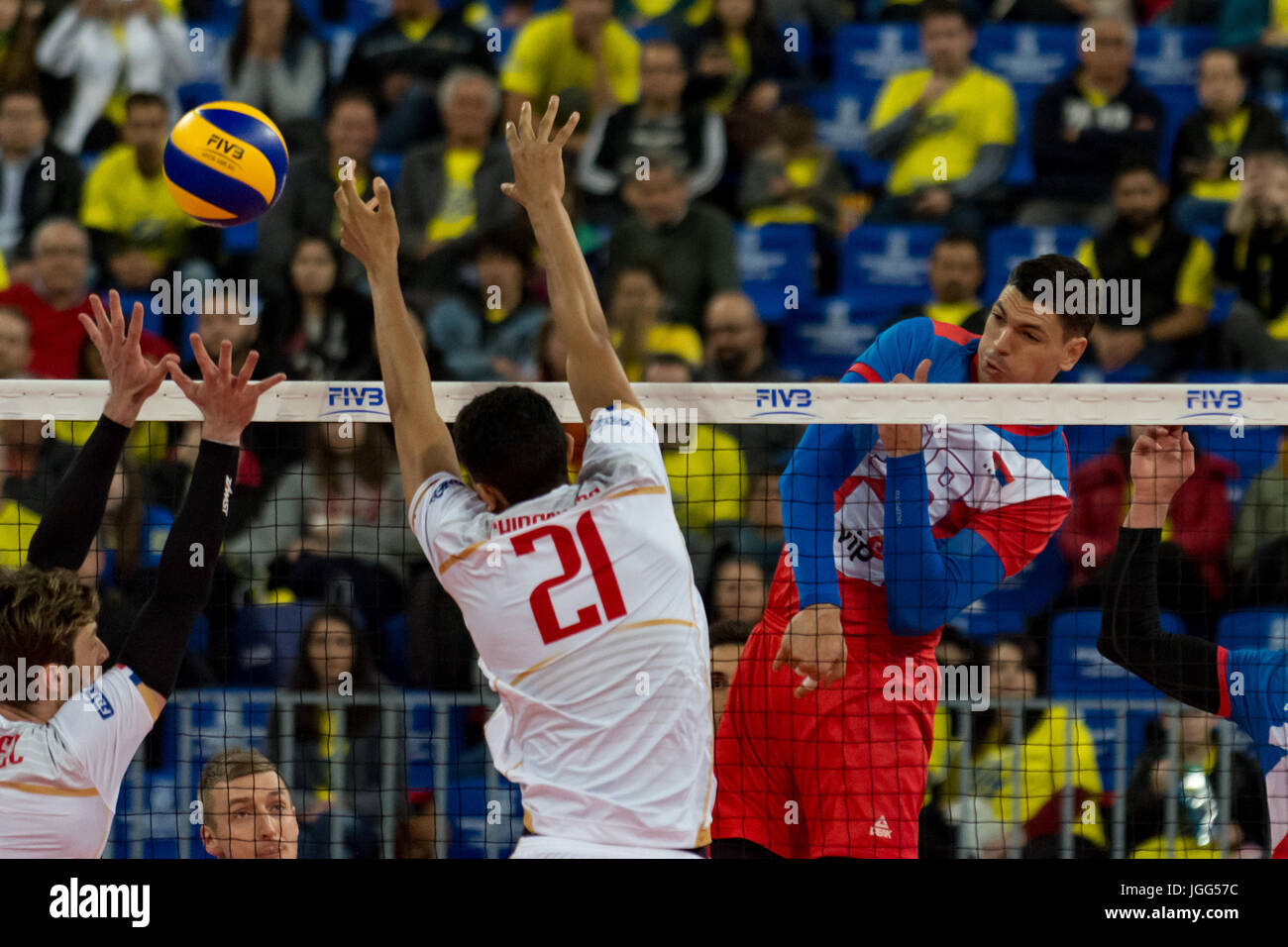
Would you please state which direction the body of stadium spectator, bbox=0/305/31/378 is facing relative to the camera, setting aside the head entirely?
toward the camera

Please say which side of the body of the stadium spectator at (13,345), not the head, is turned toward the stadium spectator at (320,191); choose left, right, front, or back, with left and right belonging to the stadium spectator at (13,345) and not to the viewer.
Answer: left

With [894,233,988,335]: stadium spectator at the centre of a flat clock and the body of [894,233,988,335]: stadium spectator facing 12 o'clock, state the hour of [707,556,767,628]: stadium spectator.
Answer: [707,556,767,628]: stadium spectator is roughly at 1 o'clock from [894,233,988,335]: stadium spectator.

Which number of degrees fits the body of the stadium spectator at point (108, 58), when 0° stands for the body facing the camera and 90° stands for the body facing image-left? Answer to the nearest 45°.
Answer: approximately 0°

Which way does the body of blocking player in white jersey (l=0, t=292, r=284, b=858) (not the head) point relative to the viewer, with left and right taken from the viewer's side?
facing away from the viewer and to the right of the viewer

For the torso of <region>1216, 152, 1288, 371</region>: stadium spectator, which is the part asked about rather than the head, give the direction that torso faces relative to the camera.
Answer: toward the camera

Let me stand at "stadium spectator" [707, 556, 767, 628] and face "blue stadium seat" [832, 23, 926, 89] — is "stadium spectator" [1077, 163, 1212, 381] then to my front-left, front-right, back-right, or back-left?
front-right

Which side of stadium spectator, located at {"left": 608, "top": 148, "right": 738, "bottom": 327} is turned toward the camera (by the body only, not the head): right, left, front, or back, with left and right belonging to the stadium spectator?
front

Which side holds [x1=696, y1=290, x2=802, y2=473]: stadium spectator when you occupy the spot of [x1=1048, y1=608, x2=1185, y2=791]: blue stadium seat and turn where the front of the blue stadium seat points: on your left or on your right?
on your right

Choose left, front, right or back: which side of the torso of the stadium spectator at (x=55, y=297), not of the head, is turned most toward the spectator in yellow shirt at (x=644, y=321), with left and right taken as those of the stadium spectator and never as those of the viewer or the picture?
left

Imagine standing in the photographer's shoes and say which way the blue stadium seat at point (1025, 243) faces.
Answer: facing the viewer

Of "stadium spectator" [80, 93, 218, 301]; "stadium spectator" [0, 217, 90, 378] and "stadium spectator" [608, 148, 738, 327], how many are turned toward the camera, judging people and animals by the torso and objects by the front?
3

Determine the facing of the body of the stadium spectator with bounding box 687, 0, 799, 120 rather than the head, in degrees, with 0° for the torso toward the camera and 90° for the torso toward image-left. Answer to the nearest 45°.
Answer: approximately 0°

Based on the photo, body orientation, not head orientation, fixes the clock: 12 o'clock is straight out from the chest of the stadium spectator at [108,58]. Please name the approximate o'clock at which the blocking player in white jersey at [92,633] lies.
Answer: The blocking player in white jersey is roughly at 12 o'clock from the stadium spectator.

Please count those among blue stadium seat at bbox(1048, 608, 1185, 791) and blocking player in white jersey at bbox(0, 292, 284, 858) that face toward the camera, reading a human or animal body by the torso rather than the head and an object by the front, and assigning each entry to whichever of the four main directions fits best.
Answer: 1
